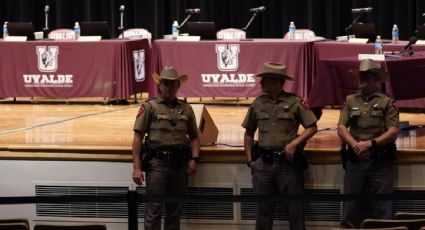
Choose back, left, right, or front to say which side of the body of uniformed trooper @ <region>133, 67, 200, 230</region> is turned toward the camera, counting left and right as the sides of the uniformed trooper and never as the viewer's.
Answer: front

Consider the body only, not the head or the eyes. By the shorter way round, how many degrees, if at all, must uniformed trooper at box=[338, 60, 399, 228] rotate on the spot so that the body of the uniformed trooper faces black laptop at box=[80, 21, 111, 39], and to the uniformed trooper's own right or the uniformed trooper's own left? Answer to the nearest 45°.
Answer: approximately 135° to the uniformed trooper's own right

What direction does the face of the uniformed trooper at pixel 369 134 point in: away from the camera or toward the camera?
toward the camera

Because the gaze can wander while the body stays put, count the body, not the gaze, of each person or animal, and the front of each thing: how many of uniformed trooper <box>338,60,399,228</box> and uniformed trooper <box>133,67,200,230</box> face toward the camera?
2

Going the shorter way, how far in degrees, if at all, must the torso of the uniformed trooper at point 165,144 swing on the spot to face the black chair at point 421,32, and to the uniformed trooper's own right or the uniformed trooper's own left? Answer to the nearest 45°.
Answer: approximately 135° to the uniformed trooper's own left

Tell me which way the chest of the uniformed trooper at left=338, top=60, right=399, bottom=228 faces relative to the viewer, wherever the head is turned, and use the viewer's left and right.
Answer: facing the viewer

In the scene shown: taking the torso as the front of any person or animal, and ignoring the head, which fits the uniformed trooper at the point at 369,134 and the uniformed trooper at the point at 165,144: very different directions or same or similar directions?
same or similar directions

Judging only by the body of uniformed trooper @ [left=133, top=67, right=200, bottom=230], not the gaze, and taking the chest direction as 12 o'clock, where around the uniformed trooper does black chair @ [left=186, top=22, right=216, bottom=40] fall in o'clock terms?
The black chair is roughly at 6 o'clock from the uniformed trooper.

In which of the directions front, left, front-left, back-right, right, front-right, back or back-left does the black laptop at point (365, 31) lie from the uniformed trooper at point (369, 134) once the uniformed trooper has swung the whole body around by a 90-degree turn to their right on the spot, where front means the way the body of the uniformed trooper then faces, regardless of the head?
right

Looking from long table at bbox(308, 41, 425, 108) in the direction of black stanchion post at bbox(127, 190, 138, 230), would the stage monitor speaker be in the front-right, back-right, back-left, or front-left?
front-right

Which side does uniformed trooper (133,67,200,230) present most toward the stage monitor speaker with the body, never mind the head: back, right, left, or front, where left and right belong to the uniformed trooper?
back

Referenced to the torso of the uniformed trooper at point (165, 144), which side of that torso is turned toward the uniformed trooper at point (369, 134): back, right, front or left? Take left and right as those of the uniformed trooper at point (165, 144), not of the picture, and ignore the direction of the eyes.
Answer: left

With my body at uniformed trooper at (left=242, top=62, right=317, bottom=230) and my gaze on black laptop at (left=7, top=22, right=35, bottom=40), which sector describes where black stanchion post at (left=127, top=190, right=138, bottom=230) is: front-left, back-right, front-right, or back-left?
back-left

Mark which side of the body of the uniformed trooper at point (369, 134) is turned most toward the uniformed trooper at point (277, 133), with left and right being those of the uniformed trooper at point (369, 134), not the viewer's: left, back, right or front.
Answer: right

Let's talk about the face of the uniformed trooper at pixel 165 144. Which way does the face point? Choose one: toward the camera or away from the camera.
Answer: toward the camera

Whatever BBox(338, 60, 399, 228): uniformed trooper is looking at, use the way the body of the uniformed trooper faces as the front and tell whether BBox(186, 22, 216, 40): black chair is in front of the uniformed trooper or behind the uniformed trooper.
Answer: behind
